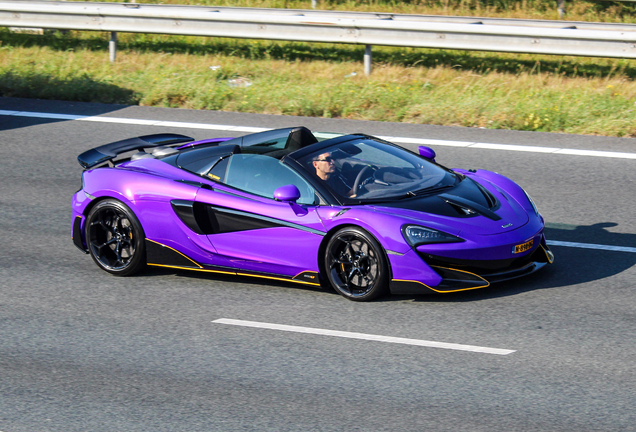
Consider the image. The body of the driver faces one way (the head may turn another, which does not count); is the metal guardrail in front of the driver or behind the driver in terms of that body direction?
behind

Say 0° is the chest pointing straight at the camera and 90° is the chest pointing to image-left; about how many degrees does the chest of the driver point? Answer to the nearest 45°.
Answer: approximately 315°

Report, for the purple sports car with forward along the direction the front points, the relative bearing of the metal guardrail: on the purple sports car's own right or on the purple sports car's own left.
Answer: on the purple sports car's own left
